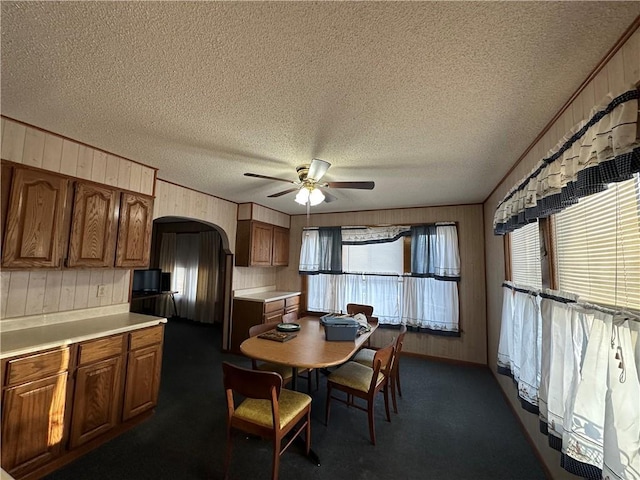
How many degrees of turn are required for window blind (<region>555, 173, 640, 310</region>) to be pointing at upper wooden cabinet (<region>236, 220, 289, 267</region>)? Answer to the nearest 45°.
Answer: approximately 45° to its right

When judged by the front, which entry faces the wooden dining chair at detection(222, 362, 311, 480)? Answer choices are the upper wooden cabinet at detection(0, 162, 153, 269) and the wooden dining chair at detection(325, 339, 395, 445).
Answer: the upper wooden cabinet

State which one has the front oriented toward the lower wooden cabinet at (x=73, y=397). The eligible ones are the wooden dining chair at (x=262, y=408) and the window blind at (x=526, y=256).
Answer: the window blind

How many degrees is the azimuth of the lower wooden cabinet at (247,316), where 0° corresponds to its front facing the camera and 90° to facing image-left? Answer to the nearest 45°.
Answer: approximately 315°

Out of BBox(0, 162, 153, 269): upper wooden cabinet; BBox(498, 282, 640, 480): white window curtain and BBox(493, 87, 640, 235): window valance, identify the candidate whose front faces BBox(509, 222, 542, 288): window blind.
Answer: the upper wooden cabinet

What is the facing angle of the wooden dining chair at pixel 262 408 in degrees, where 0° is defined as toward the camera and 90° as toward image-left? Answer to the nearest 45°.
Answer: approximately 225°
